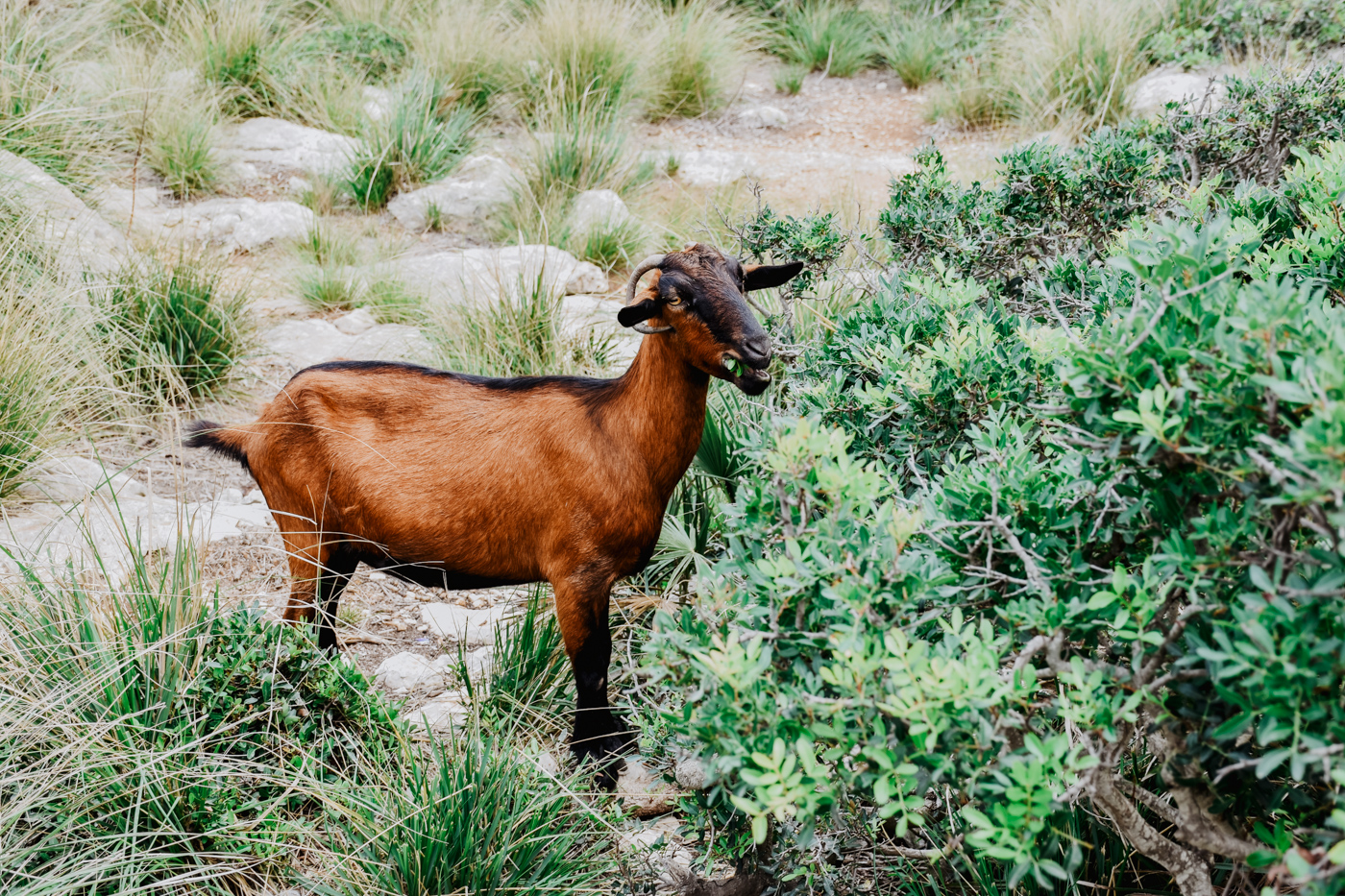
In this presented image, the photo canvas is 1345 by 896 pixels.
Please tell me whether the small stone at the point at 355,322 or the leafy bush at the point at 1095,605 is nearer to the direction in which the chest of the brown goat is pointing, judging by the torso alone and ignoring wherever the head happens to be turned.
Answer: the leafy bush

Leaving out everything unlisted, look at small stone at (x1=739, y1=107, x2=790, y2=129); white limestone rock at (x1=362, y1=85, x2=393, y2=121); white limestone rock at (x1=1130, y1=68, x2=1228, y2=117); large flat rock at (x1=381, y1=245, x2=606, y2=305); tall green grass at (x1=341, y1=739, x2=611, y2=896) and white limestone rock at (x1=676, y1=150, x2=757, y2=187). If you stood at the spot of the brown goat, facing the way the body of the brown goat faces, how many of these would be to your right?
1

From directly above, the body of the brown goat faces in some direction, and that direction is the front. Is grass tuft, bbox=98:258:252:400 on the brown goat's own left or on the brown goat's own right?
on the brown goat's own left

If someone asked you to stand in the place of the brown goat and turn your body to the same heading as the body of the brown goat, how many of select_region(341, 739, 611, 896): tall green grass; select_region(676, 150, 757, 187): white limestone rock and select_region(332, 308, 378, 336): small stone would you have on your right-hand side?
1

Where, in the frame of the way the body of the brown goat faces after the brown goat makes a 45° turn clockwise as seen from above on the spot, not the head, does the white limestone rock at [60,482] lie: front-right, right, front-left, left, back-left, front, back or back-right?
back

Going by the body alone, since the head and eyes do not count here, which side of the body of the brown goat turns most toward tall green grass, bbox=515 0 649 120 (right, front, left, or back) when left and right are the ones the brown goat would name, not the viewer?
left

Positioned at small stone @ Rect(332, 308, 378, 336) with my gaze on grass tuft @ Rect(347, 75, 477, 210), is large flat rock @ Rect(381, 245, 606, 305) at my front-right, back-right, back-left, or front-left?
front-right

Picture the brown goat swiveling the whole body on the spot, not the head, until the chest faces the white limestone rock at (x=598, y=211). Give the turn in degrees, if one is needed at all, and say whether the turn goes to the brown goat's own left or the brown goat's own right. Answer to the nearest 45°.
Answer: approximately 90° to the brown goat's own left

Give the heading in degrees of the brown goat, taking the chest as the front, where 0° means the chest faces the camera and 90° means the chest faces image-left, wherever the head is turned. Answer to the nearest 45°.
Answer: approximately 270°

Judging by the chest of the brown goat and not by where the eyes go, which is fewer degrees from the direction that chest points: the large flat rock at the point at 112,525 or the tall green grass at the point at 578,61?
the tall green grass

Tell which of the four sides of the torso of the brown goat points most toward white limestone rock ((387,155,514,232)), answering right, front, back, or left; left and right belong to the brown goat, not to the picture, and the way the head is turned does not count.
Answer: left
